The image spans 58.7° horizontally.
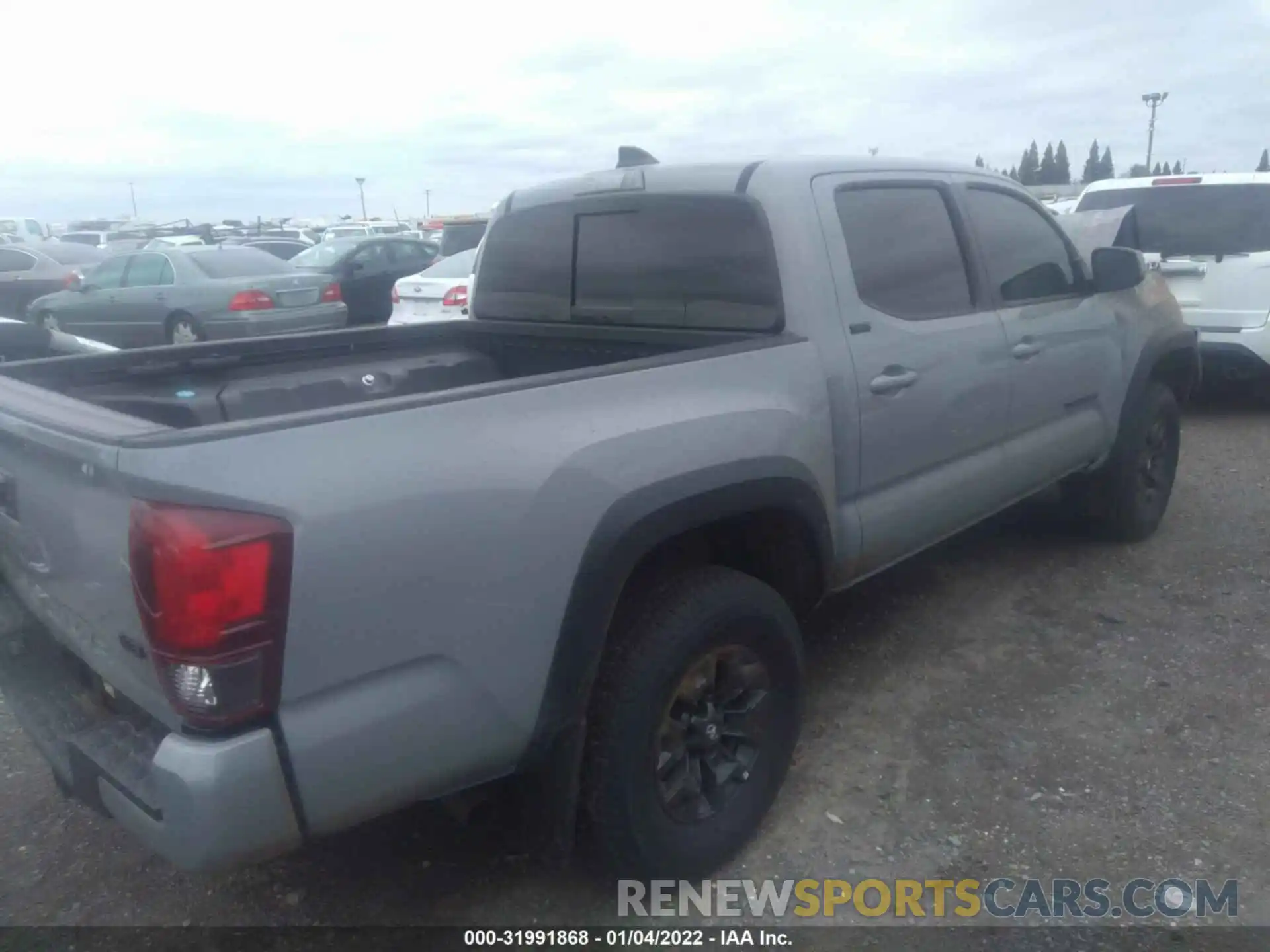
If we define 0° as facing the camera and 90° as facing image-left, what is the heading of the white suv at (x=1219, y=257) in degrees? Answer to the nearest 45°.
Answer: approximately 180°

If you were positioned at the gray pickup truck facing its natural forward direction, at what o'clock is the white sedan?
The white sedan is roughly at 10 o'clock from the gray pickup truck.

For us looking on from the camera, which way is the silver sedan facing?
facing away from the viewer and to the left of the viewer

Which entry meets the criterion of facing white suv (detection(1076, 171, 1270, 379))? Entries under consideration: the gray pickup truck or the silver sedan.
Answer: the gray pickup truck

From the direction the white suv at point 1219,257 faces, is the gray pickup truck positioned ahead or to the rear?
to the rear

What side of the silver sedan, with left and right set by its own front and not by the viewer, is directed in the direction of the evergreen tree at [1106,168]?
right

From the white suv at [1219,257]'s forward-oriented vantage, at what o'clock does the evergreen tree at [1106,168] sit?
The evergreen tree is roughly at 12 o'clock from the white suv.

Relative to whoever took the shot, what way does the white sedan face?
facing away from the viewer and to the right of the viewer
